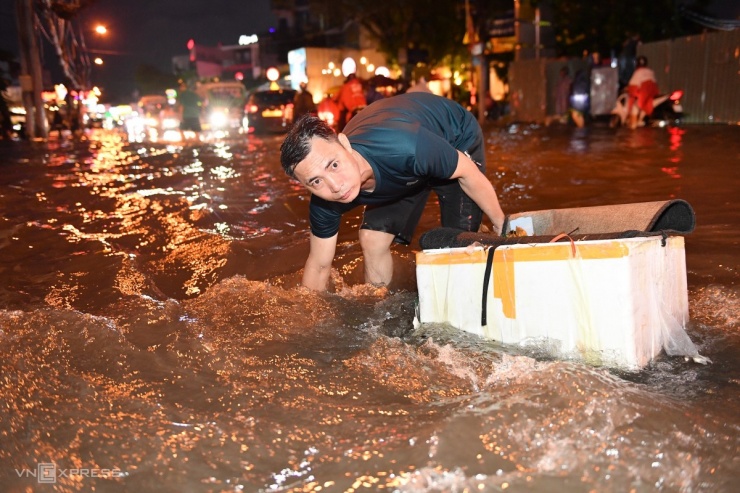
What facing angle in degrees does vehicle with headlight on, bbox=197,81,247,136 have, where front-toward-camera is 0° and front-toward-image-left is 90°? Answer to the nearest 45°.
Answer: approximately 0°

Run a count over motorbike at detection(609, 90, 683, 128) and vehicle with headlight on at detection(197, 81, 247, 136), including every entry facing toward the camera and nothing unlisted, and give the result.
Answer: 1

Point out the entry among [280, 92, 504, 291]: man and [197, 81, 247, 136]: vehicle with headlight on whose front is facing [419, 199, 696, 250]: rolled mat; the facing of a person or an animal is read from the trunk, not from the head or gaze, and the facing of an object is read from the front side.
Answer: the vehicle with headlight on

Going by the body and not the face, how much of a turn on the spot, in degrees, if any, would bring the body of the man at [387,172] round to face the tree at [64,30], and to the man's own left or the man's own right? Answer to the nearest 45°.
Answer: approximately 90° to the man's own right

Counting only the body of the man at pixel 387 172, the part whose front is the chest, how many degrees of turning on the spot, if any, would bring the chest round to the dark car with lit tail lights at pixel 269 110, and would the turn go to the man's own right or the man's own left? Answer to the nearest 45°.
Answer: approximately 135° to the man's own right

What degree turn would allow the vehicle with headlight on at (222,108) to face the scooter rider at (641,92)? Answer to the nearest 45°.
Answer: approximately 45° to its left
